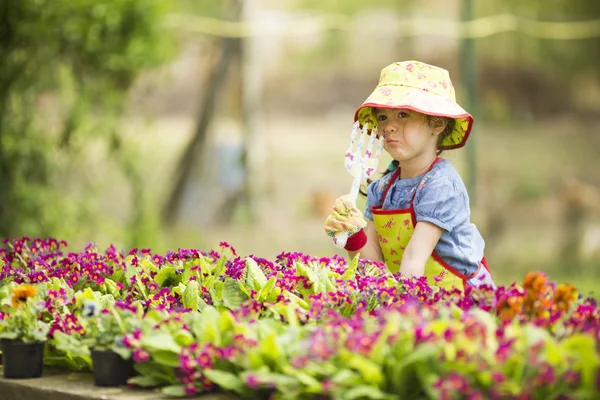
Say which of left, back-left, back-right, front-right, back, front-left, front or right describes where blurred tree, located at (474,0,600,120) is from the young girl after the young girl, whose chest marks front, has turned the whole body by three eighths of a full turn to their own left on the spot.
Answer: left

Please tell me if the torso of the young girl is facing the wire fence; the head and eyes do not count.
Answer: no

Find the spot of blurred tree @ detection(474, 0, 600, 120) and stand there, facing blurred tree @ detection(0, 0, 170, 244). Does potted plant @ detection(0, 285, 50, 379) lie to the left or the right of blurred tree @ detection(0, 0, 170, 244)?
left

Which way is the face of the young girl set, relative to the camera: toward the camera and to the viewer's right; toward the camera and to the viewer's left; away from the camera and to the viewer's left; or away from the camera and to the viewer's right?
toward the camera and to the viewer's left

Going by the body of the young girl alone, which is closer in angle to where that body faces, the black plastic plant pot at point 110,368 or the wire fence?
the black plastic plant pot

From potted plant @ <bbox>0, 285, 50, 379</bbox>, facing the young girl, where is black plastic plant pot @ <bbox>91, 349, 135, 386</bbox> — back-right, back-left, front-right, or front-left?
front-right

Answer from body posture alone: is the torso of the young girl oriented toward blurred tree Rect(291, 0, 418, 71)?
no

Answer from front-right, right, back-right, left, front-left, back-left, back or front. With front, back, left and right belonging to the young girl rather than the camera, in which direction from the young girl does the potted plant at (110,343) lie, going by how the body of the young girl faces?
front

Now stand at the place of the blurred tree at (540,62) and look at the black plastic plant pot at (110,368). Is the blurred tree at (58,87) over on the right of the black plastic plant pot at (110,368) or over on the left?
right

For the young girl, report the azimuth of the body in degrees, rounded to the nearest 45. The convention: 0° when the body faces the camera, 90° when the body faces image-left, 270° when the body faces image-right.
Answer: approximately 45°

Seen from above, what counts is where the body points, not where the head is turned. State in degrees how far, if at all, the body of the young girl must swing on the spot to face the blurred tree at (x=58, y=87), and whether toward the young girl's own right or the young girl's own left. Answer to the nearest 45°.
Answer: approximately 90° to the young girl's own right

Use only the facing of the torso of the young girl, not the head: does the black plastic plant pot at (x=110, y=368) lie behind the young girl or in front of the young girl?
in front

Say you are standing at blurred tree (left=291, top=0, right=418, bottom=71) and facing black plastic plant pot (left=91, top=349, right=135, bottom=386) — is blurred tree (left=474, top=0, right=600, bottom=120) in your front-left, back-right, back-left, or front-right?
back-left

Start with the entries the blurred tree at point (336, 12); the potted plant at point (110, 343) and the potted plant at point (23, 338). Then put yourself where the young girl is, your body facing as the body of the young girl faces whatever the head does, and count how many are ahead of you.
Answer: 2

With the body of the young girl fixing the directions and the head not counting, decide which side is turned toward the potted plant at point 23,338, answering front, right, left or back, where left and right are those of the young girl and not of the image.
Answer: front
